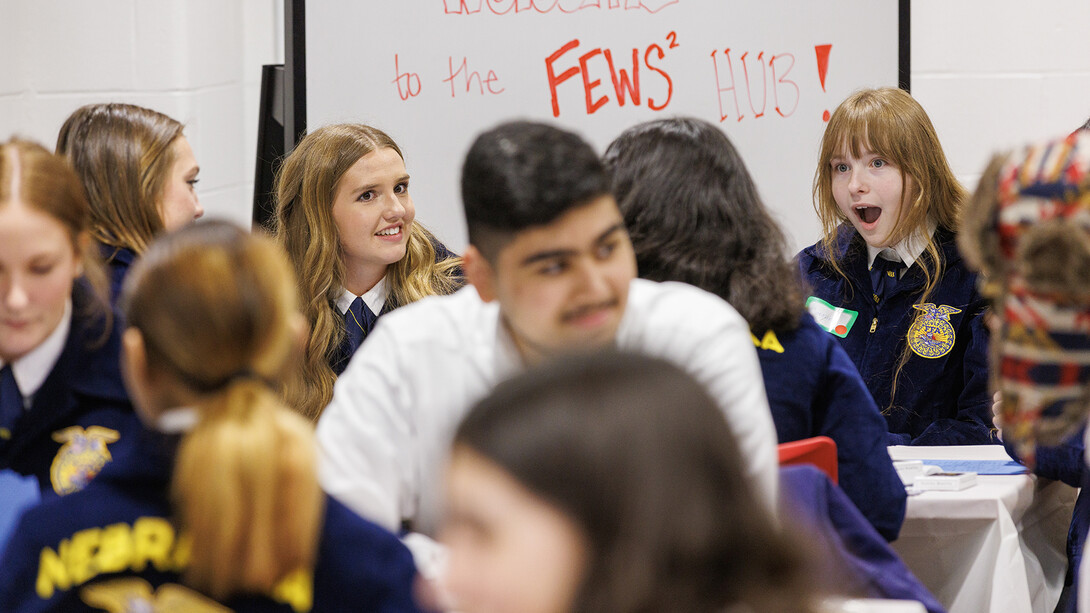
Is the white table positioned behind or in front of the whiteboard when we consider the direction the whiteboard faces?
in front

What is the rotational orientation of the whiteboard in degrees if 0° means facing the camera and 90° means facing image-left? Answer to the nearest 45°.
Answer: approximately 0°

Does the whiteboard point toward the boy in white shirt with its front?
yes
